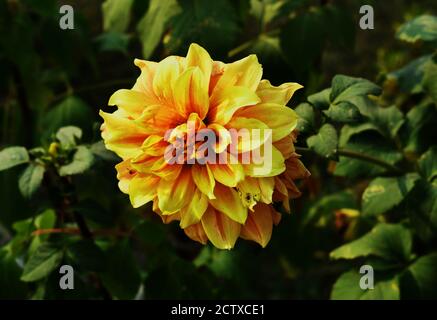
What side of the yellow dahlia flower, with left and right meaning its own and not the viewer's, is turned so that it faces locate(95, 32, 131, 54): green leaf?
back

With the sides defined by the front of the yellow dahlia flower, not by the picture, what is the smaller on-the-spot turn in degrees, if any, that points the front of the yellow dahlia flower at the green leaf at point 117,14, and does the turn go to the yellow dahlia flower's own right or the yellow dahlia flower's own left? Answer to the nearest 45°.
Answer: approximately 180°

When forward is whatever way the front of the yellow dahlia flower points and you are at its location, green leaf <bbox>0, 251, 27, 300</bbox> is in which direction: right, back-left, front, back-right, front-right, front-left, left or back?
back-right

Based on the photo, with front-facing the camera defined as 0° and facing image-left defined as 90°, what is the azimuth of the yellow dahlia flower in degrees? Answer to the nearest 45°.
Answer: approximately 0°

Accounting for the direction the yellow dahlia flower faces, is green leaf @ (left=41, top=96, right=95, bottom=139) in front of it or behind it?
behind
